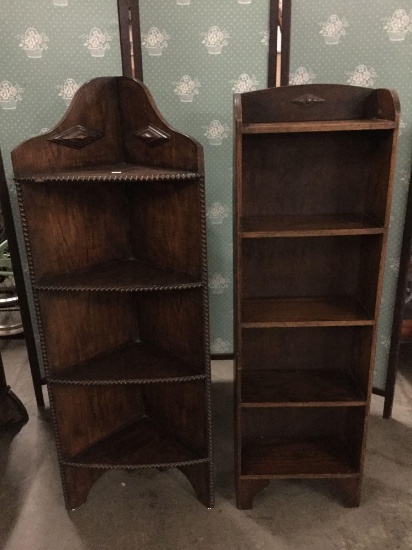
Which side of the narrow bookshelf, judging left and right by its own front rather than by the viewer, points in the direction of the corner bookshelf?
right

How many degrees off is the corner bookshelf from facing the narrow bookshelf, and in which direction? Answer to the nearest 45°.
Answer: approximately 90° to its left

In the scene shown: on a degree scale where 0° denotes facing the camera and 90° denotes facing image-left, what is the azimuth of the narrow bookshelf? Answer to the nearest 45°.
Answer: approximately 0°

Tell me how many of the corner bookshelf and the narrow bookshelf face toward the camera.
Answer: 2
